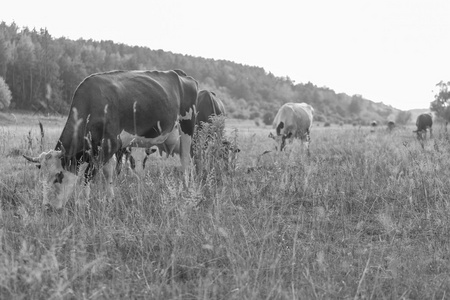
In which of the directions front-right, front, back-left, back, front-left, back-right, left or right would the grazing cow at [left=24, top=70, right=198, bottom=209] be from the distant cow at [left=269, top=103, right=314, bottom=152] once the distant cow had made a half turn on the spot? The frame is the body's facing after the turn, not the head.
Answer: back-right

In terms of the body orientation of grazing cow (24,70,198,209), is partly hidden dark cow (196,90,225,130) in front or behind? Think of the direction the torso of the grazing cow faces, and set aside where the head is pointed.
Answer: behind

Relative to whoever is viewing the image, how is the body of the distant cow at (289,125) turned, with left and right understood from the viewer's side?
facing the viewer and to the left of the viewer

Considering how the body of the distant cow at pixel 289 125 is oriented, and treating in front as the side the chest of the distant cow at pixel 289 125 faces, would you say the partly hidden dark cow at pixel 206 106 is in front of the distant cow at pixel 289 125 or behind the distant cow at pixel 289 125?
in front
